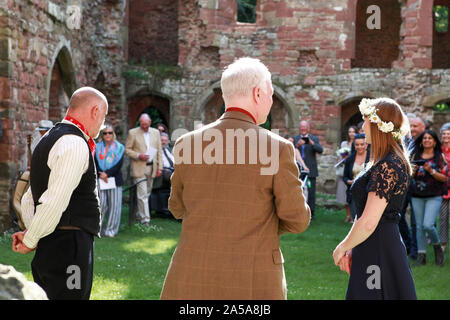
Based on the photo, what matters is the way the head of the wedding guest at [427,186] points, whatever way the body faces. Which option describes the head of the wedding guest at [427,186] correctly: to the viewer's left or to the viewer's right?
to the viewer's left

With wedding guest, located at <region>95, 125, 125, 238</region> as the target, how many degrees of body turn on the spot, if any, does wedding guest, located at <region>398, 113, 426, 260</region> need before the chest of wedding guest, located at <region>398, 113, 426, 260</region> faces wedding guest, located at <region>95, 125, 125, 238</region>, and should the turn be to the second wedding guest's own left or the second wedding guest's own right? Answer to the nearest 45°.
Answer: approximately 45° to the second wedding guest's own right

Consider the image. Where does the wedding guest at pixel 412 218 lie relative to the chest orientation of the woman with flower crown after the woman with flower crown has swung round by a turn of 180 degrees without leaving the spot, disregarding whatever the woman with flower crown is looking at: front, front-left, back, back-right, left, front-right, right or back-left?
left

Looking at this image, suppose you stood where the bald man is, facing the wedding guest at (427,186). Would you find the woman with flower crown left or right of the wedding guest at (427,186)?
right

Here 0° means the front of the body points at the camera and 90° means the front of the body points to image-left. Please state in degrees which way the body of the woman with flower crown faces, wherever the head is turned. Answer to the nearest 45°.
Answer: approximately 90°

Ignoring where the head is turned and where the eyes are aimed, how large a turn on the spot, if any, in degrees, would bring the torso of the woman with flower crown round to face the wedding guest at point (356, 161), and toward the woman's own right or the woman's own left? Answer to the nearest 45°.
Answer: approximately 90° to the woman's own right
